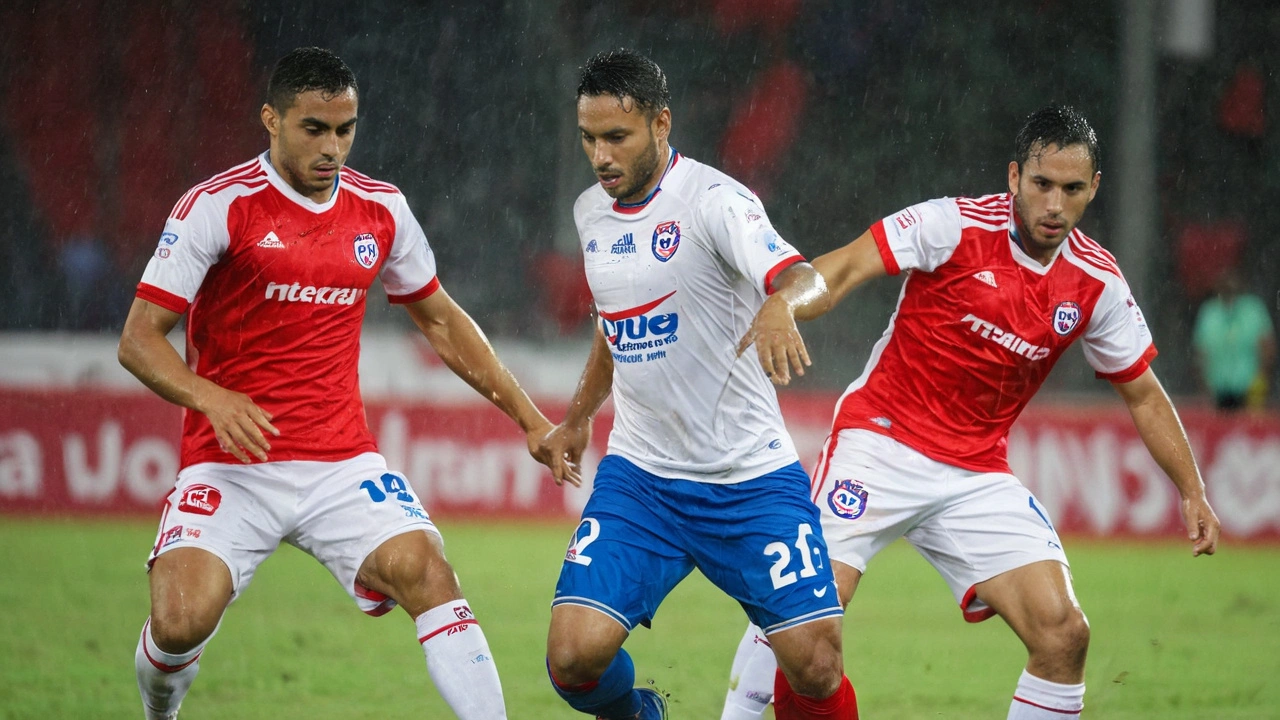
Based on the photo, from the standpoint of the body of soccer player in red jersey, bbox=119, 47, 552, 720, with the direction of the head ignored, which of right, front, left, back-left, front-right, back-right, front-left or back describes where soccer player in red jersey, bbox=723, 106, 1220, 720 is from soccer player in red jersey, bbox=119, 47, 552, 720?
front-left

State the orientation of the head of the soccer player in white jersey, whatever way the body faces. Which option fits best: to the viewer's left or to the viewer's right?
to the viewer's left

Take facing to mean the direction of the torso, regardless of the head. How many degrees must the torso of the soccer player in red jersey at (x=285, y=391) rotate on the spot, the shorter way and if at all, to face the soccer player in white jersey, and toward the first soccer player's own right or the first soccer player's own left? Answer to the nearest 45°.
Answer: approximately 45° to the first soccer player's own left

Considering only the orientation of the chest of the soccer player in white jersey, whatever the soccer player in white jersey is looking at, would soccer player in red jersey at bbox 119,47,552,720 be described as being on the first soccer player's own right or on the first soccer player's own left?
on the first soccer player's own right

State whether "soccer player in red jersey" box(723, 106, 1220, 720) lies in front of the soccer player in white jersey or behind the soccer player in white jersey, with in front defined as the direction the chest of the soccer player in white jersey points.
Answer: behind

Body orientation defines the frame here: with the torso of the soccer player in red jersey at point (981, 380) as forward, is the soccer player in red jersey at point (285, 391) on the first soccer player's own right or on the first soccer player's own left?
on the first soccer player's own right

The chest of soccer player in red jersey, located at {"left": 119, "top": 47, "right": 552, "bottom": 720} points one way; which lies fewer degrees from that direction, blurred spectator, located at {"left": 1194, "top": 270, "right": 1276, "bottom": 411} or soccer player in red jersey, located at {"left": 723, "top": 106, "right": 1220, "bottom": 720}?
the soccer player in red jersey

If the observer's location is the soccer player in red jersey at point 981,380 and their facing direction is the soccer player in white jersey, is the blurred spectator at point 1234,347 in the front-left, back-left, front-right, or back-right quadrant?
back-right

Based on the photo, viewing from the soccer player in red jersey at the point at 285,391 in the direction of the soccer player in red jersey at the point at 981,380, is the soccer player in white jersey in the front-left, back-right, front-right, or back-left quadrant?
front-right

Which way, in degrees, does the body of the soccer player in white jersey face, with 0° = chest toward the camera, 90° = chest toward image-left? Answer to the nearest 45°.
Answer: approximately 45°

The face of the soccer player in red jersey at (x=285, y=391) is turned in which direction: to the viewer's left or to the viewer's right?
to the viewer's right

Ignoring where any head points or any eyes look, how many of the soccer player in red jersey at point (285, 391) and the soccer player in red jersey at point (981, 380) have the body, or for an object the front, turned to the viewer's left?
0

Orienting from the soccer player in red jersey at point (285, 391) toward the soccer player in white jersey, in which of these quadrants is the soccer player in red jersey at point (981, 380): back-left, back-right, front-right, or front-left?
front-left

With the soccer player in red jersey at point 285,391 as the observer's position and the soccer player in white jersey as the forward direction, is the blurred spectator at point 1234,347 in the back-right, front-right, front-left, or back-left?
front-left

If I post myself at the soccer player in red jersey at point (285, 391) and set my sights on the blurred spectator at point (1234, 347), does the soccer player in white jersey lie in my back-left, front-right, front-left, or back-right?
front-right

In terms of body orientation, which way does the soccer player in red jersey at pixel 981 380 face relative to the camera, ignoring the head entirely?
toward the camera

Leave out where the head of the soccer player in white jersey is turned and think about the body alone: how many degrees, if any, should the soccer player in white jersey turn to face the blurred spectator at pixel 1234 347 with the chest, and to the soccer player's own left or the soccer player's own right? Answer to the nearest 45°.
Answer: approximately 180°

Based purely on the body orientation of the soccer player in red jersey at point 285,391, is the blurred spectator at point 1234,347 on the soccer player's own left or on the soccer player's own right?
on the soccer player's own left

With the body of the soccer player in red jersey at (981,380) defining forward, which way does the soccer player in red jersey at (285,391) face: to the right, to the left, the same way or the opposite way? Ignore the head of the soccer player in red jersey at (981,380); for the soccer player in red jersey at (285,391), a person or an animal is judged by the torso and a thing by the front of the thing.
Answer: to the left
